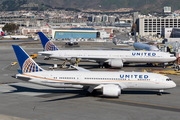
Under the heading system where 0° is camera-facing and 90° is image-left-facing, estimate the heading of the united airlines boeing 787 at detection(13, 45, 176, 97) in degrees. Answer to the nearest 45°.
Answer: approximately 270°
